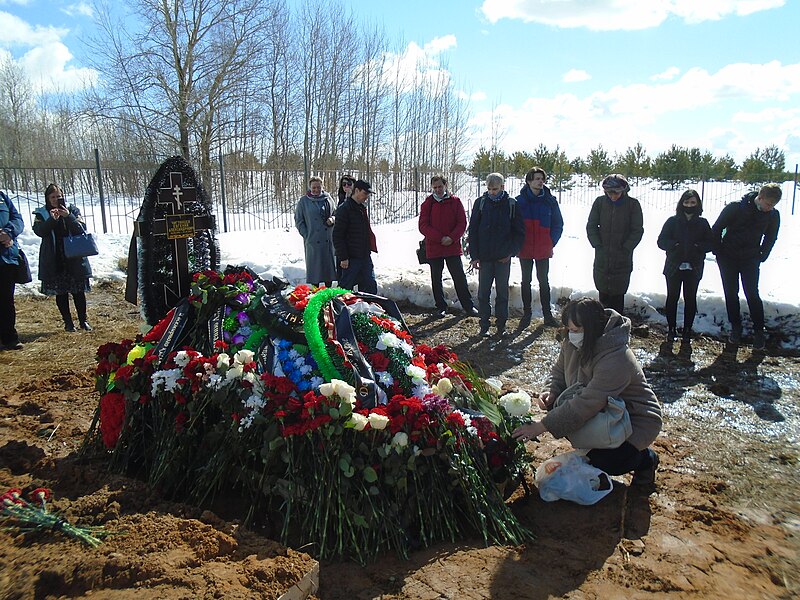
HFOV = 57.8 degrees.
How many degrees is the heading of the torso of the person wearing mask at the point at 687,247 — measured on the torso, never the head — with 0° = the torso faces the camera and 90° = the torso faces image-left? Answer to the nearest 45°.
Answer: approximately 0°

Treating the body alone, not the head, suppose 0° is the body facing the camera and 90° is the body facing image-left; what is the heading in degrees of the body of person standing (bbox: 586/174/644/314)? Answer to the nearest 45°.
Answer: approximately 0°

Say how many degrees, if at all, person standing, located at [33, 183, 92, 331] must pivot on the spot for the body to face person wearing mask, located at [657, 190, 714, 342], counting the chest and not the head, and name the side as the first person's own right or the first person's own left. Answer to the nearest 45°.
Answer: approximately 45° to the first person's own left

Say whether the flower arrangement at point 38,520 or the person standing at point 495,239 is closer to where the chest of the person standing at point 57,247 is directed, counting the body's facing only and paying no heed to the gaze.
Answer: the flower arrangement

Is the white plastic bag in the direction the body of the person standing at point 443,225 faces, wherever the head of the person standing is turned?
yes

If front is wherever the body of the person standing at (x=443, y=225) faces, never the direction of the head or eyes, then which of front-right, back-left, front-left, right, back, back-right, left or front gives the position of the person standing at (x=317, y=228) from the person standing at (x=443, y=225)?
right

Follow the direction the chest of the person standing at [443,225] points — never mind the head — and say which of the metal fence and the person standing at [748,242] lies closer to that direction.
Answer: the person standing

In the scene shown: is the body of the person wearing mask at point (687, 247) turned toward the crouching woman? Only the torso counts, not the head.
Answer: yes
